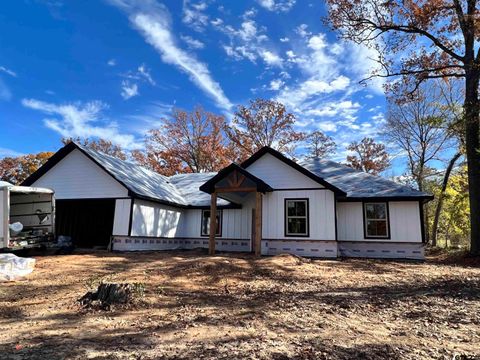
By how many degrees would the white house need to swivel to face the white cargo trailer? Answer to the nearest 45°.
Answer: approximately 90° to its right

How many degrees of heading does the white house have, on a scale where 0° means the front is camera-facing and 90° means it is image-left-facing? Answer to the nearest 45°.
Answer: approximately 0°

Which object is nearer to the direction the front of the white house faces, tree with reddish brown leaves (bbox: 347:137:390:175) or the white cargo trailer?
the white cargo trailer

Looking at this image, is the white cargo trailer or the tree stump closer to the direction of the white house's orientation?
the tree stump

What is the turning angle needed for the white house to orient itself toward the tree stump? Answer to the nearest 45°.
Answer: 0° — it already faces it

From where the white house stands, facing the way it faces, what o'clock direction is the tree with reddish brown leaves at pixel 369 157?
The tree with reddish brown leaves is roughly at 7 o'clock from the white house.

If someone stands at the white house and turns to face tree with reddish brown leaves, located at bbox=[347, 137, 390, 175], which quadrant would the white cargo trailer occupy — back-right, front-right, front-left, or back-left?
back-left

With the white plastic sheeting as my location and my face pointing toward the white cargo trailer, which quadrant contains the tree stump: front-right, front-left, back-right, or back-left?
back-right
